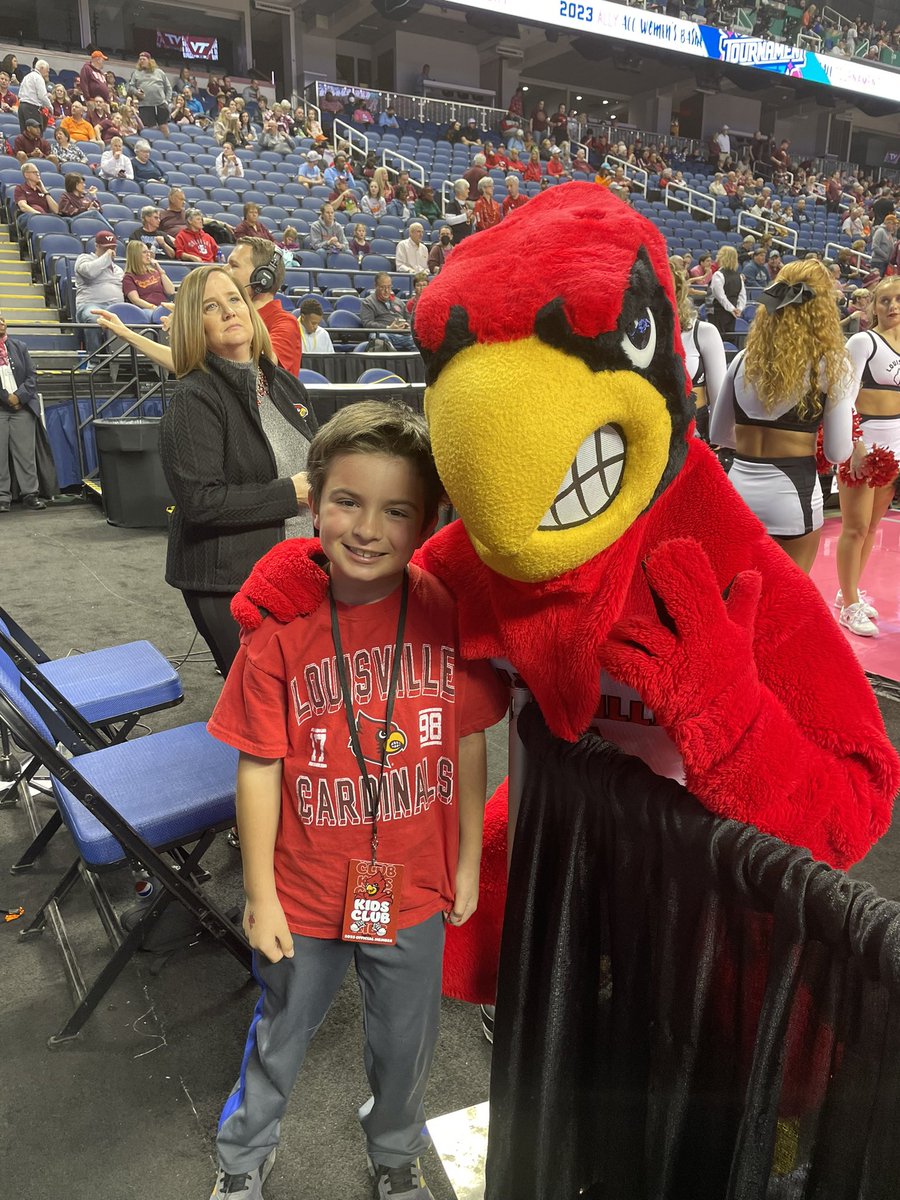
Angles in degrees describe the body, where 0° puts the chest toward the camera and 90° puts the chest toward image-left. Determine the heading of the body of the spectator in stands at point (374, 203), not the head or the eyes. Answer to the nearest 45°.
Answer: approximately 0°

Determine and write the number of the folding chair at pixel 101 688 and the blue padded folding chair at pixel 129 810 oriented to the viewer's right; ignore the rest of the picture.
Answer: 2

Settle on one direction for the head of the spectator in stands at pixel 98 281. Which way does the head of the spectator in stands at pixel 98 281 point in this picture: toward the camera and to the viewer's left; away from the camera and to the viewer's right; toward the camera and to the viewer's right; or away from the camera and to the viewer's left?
toward the camera and to the viewer's right

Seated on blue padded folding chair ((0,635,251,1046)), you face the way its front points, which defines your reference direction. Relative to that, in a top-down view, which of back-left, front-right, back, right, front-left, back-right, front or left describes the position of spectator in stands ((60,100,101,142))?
left
